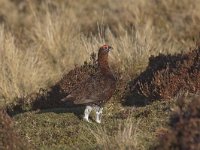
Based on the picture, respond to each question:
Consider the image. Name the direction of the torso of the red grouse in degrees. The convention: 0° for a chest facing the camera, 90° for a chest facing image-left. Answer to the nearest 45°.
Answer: approximately 270°

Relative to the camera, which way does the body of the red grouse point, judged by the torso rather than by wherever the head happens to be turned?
to the viewer's right
